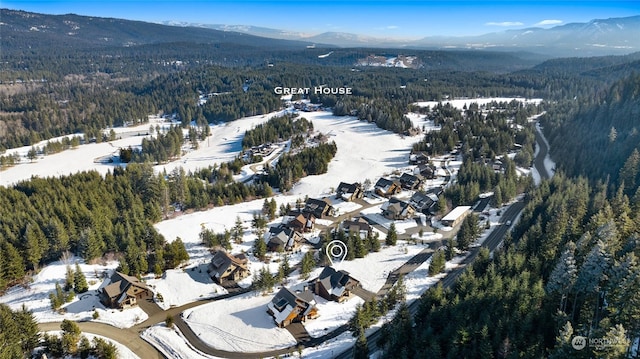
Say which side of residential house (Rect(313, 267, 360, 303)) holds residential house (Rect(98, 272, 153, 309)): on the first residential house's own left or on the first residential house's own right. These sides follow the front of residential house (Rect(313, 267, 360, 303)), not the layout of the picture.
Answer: on the first residential house's own right

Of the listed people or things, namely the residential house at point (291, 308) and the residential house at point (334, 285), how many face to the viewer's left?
0

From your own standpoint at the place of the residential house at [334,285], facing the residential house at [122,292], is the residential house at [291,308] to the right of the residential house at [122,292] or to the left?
left

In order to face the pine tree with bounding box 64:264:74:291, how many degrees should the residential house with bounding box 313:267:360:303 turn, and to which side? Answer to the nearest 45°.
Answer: approximately 135° to its right

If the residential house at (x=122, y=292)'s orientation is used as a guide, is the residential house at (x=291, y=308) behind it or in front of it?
in front

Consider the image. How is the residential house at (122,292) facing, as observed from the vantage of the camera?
facing the viewer and to the right of the viewer

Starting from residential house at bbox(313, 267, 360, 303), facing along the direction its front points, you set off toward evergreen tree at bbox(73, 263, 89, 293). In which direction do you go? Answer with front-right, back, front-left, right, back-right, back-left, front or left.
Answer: back-right

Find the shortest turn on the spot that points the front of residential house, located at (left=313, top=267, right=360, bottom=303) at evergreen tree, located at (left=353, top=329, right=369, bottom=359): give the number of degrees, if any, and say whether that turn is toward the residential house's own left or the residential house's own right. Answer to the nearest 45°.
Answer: approximately 45° to the residential house's own right
